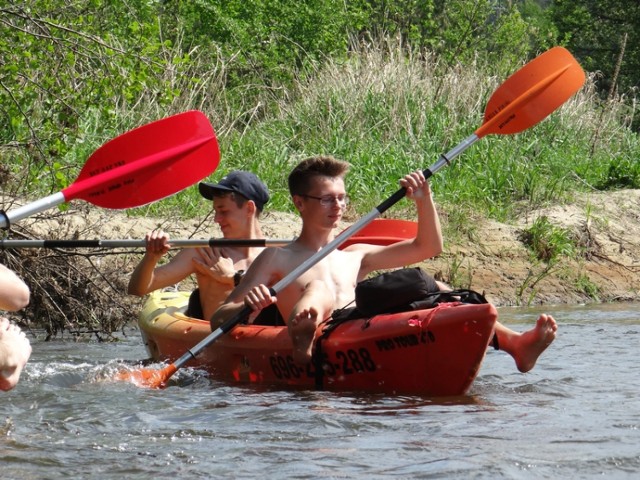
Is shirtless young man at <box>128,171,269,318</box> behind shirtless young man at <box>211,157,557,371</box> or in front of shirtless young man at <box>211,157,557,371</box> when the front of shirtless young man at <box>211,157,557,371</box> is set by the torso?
behind

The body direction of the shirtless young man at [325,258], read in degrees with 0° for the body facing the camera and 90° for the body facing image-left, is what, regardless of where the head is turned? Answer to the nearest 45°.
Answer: approximately 315°

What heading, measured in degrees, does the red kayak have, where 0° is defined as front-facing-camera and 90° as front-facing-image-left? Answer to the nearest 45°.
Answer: approximately 315°

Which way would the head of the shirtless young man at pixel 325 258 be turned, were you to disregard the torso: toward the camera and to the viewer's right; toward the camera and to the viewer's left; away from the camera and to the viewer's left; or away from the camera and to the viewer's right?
toward the camera and to the viewer's right

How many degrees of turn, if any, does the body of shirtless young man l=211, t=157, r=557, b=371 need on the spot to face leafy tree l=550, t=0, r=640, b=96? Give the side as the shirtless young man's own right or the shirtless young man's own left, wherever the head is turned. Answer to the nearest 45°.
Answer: approximately 135° to the shirtless young man's own left
